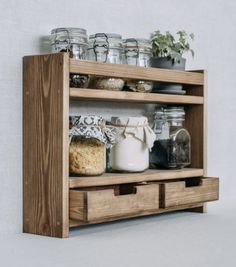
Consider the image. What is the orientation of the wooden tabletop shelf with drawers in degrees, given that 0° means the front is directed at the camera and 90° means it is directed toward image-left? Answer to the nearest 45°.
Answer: approximately 315°
